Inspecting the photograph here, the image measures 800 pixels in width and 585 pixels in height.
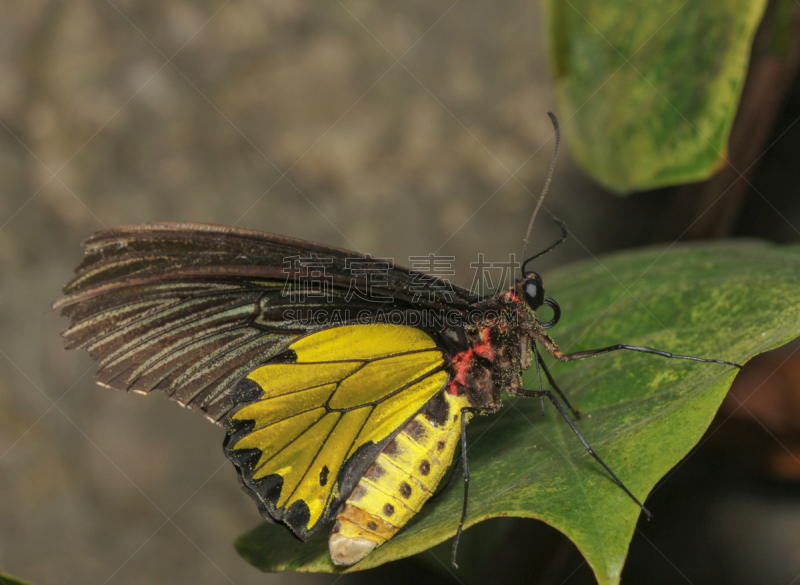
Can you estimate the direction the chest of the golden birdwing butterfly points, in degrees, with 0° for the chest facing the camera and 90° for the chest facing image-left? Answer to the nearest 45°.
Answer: approximately 270°
